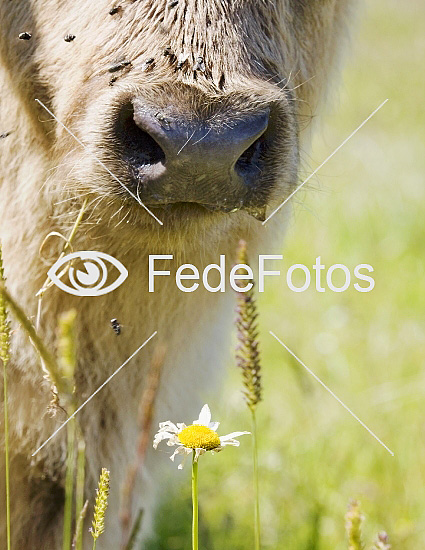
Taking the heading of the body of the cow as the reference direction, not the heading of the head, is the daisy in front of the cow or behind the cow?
in front

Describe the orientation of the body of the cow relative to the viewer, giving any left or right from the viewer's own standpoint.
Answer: facing the viewer
